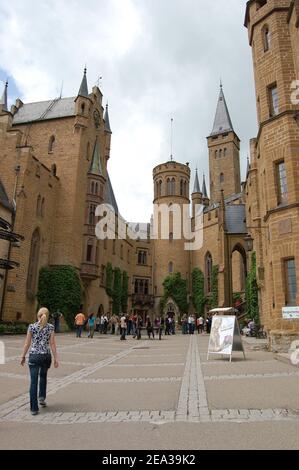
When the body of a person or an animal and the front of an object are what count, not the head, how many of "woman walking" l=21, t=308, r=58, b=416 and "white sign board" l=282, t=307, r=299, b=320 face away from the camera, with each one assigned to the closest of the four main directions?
1

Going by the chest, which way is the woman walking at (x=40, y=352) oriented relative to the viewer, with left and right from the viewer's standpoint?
facing away from the viewer

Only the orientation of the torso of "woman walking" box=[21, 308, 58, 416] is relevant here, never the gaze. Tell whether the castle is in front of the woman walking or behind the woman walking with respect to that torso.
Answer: in front

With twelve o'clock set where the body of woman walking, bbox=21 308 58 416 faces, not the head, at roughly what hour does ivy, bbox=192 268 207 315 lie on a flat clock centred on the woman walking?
The ivy is roughly at 1 o'clock from the woman walking.

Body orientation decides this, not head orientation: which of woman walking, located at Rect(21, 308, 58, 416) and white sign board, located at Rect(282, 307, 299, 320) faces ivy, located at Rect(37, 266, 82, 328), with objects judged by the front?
the woman walking

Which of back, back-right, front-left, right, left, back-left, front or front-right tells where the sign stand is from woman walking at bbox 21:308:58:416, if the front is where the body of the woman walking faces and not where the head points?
front-right

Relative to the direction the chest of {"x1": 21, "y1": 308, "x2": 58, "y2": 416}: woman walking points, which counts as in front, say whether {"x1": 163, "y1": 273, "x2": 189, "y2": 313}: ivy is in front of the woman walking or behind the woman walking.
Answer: in front
